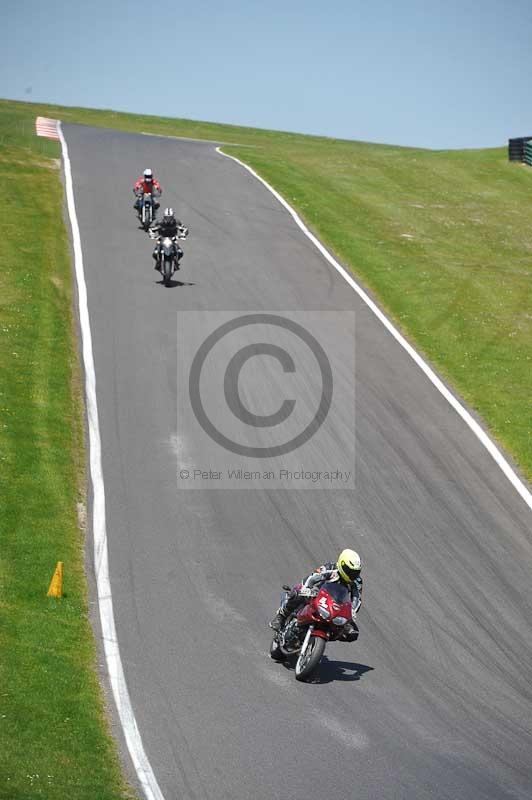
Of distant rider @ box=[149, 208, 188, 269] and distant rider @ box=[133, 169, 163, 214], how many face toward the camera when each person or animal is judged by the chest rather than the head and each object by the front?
2

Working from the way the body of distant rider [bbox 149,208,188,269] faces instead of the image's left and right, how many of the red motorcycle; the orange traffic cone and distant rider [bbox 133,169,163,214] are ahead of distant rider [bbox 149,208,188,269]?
2

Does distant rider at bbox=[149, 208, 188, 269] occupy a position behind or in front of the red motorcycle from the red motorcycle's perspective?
behind

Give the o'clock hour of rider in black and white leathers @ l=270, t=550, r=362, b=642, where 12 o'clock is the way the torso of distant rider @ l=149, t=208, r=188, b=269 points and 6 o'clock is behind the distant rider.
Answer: The rider in black and white leathers is roughly at 12 o'clock from the distant rider.

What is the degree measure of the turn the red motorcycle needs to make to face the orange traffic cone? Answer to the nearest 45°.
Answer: approximately 135° to its right

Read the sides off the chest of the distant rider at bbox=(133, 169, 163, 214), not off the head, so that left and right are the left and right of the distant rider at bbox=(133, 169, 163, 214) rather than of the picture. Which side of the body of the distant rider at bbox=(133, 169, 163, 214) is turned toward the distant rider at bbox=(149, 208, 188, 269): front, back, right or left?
front

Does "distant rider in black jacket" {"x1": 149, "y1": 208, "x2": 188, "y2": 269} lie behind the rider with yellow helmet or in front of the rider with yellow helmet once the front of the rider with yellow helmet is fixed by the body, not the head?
behind

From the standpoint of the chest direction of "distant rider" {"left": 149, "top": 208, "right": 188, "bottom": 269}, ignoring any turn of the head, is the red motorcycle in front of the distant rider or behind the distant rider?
in front

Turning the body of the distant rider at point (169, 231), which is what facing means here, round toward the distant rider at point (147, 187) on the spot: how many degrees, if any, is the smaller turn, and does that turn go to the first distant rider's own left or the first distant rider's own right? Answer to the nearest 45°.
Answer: approximately 180°

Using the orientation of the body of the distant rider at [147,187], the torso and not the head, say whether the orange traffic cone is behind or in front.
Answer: in front
